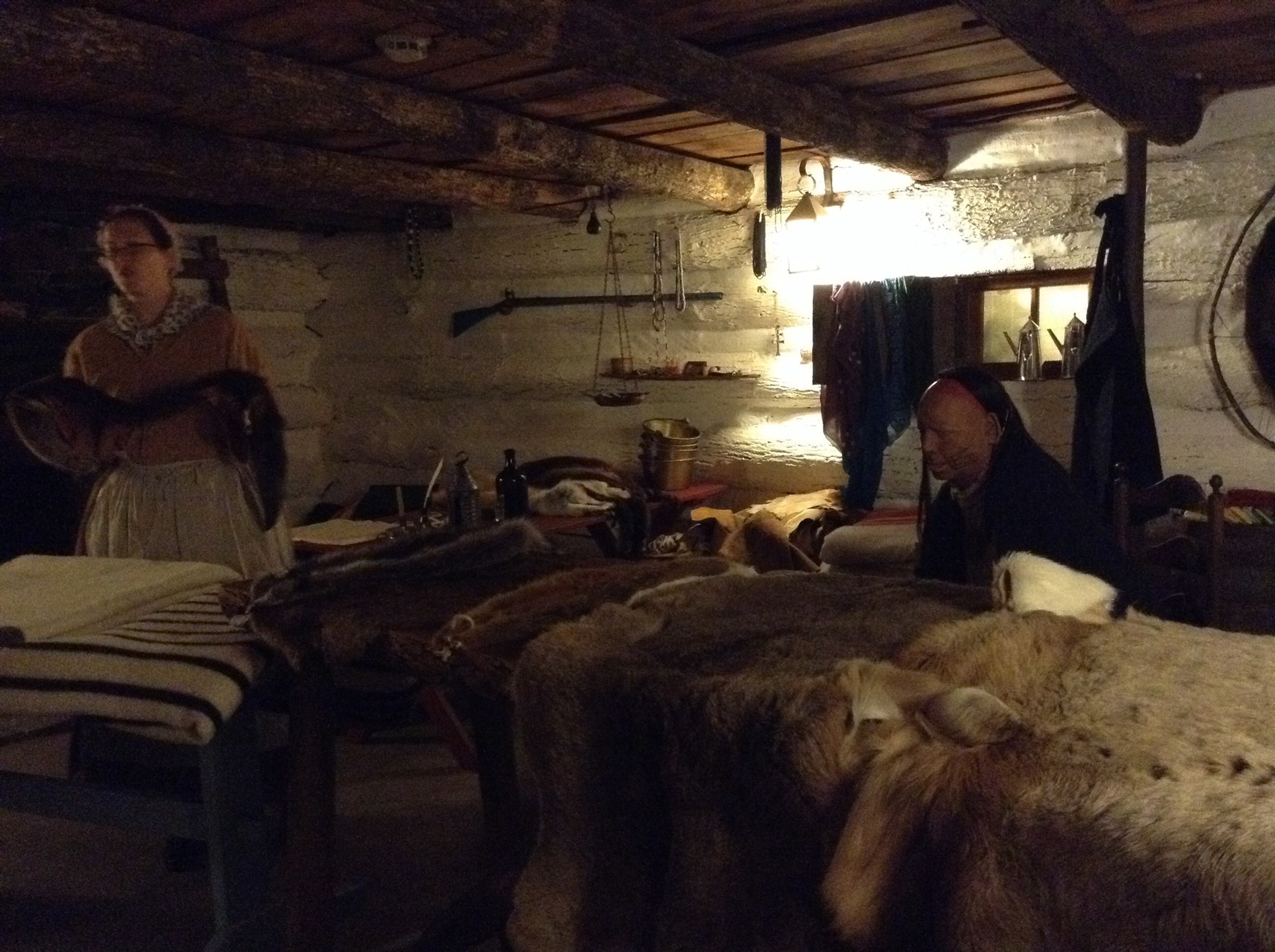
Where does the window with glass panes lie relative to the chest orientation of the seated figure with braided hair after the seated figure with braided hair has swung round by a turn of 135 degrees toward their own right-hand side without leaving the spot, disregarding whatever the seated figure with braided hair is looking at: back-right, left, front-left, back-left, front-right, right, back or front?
front

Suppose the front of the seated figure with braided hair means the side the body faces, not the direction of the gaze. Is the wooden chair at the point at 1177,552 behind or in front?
behind

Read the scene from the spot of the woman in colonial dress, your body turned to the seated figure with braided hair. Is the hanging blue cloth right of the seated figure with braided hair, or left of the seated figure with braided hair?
left

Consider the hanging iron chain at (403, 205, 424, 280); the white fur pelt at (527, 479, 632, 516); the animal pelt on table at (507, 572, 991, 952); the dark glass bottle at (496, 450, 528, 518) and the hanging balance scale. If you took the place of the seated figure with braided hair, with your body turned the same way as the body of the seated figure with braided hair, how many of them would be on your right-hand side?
4

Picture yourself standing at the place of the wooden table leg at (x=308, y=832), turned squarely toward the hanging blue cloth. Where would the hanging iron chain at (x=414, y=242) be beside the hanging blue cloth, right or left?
left

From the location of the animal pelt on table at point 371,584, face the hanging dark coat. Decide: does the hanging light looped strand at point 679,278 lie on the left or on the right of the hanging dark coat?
left

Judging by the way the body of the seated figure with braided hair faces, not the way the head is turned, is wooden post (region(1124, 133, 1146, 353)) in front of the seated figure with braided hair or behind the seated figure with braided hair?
behind

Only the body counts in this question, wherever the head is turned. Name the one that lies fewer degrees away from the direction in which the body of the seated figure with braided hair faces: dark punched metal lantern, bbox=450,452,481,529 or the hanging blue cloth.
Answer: the dark punched metal lantern

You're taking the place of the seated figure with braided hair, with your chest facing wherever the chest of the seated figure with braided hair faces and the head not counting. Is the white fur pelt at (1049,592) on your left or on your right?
on your left

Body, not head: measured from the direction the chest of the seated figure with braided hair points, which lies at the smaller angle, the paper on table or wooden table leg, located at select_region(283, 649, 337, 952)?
the wooden table leg

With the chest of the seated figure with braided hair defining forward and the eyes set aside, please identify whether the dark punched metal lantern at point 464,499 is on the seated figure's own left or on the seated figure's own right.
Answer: on the seated figure's own right

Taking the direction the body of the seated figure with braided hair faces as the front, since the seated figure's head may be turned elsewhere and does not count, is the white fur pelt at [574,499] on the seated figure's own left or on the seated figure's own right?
on the seated figure's own right

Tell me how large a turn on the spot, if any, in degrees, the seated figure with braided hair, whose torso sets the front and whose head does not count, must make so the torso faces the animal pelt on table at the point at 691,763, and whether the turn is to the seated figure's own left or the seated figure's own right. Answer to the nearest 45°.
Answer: approximately 45° to the seated figure's own left

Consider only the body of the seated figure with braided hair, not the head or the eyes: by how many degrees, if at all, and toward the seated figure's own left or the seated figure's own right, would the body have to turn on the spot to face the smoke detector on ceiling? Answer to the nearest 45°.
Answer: approximately 45° to the seated figure's own right
